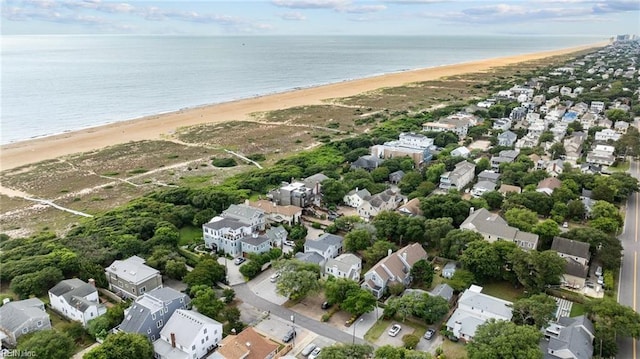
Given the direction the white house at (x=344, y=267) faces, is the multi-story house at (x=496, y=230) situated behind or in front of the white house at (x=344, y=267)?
behind

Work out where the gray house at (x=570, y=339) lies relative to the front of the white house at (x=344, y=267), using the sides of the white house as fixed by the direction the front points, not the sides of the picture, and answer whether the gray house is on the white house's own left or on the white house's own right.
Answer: on the white house's own left

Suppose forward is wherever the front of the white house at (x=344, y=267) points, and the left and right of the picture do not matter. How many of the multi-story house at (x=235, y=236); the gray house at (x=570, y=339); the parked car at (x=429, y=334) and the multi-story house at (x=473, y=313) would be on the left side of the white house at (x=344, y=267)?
3

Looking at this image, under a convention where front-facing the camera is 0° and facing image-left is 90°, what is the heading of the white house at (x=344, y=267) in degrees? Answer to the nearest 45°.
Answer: approximately 45°

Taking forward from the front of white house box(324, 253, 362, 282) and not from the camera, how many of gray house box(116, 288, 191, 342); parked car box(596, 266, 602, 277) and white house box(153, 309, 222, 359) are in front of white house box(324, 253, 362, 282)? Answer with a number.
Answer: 2

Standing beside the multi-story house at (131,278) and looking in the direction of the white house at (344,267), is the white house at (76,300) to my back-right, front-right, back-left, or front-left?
back-right

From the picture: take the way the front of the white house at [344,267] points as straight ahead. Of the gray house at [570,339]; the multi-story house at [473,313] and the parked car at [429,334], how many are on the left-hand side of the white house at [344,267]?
3

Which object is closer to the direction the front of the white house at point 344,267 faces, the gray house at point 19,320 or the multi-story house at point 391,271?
the gray house

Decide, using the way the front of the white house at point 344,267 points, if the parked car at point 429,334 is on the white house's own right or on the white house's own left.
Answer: on the white house's own left

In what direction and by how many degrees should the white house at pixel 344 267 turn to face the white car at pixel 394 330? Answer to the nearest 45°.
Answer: approximately 90° to its left

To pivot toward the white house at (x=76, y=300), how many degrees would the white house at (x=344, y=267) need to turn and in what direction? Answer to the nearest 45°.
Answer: approximately 45° to its right

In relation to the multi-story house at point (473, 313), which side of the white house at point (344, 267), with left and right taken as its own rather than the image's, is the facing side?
left

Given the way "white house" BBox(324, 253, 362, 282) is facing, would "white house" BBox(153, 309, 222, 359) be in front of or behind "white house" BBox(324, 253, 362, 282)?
in front

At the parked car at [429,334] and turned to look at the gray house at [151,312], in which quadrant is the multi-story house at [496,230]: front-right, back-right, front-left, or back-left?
back-right

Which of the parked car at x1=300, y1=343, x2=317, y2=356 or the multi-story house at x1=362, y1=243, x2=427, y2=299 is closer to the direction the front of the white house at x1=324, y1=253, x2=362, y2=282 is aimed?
the parked car

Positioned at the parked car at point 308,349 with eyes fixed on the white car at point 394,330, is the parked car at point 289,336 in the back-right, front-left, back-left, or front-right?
back-left

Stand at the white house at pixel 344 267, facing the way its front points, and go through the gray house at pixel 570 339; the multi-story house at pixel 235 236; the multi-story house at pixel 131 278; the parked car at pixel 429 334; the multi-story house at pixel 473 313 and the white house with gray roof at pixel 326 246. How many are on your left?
3

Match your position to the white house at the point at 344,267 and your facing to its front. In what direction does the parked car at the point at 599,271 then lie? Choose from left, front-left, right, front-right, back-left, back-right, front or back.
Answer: back-left
